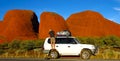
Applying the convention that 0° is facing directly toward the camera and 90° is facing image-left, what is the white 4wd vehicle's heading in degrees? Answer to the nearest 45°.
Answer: approximately 270°
